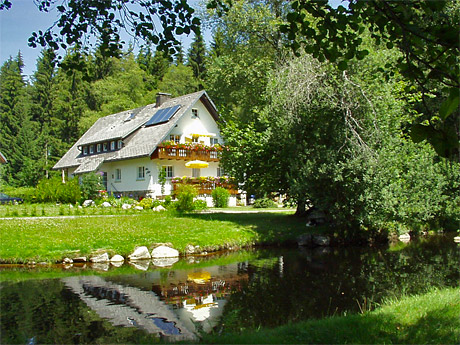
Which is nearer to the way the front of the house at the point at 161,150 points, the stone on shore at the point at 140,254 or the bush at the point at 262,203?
the bush

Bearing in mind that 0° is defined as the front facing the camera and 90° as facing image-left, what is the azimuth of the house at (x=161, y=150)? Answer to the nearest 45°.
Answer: approximately 315°

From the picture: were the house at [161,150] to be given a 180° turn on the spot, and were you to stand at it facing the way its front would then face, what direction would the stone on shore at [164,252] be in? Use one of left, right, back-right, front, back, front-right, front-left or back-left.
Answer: back-left

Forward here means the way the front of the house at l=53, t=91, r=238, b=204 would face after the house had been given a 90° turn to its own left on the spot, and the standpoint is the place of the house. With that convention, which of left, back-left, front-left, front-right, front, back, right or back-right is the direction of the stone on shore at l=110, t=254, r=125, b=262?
back-right

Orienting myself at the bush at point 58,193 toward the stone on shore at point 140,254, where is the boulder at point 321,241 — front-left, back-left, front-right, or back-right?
front-left

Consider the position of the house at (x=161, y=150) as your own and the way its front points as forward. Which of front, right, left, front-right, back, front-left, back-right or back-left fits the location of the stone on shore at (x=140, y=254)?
front-right

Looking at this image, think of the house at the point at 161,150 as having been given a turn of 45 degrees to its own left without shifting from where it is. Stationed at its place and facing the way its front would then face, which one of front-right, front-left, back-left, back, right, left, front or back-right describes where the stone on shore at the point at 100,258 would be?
right

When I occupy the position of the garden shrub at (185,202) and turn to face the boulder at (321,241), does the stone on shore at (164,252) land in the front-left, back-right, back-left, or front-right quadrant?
front-right

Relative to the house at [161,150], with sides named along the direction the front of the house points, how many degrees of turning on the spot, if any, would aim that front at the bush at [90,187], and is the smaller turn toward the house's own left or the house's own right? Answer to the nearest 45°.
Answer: approximately 90° to the house's own right

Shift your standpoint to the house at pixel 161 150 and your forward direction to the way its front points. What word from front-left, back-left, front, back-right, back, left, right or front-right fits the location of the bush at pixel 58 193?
right

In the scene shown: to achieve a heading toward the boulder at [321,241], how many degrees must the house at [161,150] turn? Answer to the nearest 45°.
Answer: approximately 45° to its right

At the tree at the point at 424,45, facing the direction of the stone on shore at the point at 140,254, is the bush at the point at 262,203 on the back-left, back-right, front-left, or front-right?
front-right
